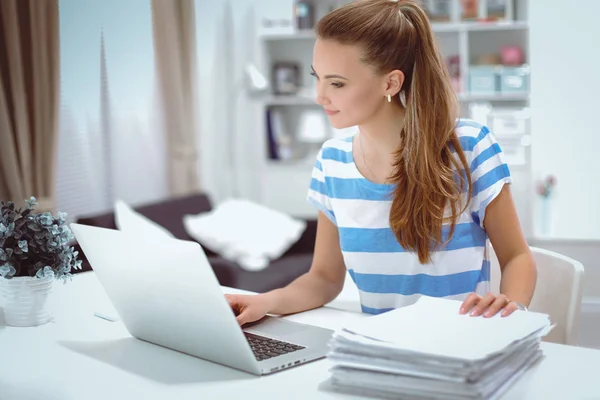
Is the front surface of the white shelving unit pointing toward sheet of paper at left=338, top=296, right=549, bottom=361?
yes

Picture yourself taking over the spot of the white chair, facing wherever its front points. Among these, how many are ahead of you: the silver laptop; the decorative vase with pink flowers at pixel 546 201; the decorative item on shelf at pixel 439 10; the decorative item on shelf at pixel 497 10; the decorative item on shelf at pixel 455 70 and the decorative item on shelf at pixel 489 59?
1

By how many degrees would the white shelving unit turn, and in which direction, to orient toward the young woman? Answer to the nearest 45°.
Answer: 0° — it already faces them

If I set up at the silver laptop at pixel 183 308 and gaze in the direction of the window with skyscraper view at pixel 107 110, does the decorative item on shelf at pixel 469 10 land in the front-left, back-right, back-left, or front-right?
front-right

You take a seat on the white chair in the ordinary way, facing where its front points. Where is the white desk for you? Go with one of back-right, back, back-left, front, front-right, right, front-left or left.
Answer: front

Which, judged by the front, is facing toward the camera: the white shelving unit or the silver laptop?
the white shelving unit

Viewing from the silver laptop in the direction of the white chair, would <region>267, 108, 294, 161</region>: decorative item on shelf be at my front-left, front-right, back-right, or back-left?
front-left

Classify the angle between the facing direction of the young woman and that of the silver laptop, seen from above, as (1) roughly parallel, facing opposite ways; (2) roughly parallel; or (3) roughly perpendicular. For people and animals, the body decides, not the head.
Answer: roughly parallel, facing opposite ways

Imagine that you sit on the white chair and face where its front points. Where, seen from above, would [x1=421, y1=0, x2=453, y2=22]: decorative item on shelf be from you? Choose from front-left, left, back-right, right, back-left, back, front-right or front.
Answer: back-right

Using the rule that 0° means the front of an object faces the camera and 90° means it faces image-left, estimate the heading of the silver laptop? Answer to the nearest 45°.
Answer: approximately 225°

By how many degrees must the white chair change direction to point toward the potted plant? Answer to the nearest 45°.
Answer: approximately 45° to its right

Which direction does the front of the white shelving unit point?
toward the camera

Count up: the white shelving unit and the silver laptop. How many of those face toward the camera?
1

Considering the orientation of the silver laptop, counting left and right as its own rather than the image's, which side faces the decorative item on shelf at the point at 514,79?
front

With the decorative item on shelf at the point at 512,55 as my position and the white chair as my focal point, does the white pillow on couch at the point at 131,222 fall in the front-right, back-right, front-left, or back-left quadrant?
front-right

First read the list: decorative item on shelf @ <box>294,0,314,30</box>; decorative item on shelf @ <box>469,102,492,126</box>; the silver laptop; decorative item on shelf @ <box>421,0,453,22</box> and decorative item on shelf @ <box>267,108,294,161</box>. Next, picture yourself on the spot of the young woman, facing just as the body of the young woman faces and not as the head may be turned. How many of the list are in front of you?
1

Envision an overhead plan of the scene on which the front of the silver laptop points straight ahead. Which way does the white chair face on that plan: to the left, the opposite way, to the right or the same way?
the opposite way

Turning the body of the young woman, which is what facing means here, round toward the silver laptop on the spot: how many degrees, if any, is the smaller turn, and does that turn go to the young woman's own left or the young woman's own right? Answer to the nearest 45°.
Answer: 0° — they already face it
